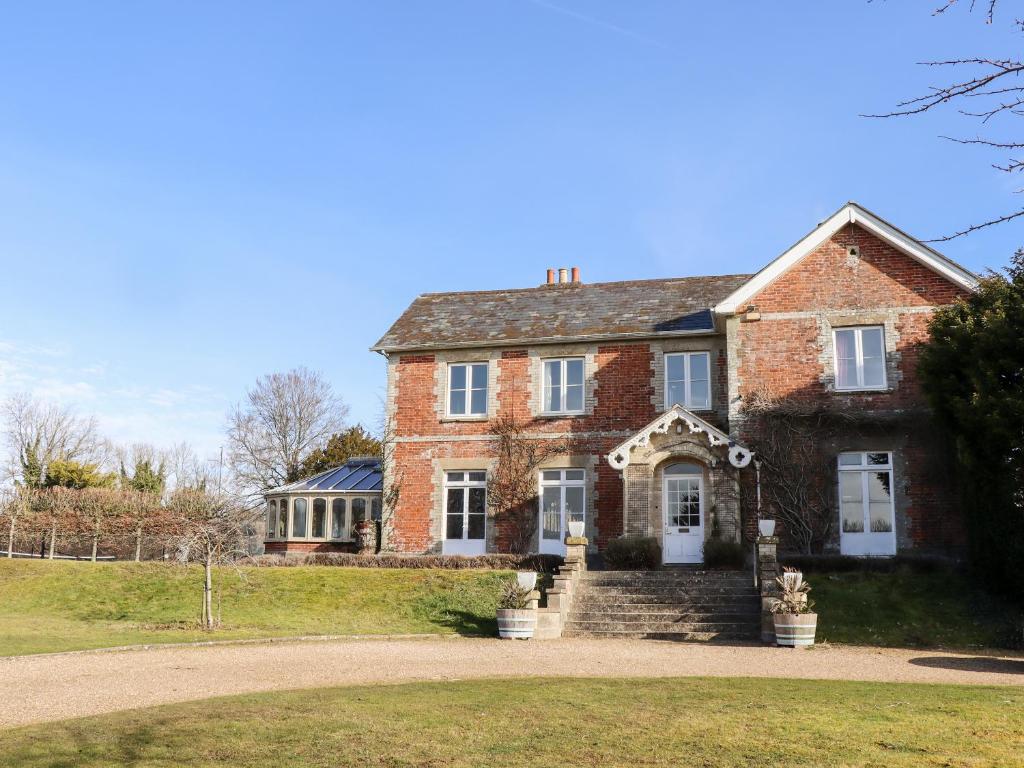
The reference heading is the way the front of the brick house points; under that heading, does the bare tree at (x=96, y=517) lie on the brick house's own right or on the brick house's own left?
on the brick house's own right

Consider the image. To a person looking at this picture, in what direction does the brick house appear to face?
facing the viewer

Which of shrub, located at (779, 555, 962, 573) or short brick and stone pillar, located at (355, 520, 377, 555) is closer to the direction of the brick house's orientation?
the shrub

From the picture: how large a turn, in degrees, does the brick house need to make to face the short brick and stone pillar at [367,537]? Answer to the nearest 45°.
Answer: approximately 90° to its right

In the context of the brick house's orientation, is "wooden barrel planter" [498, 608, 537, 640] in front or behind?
in front

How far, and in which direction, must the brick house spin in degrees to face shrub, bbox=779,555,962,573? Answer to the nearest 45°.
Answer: approximately 45° to its left

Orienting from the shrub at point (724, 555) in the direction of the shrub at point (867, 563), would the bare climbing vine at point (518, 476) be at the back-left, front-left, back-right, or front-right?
back-left

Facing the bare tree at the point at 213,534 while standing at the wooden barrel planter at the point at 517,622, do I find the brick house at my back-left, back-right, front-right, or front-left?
back-right

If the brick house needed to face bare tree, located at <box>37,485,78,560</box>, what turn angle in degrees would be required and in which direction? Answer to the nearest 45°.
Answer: approximately 90° to its right

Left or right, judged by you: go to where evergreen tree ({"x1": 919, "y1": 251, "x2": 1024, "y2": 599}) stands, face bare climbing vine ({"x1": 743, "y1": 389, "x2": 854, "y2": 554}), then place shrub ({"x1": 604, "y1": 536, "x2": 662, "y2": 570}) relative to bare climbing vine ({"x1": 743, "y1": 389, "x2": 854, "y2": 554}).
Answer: left

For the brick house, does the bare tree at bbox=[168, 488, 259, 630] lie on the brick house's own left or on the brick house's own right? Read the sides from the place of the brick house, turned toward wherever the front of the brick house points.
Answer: on the brick house's own right

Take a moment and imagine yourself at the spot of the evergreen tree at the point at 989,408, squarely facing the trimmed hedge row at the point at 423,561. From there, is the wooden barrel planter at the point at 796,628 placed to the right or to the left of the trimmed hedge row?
left

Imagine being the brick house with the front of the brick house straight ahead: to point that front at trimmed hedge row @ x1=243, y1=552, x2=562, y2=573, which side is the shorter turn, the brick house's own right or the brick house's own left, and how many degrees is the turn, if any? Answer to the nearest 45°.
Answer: approximately 90° to the brick house's own right

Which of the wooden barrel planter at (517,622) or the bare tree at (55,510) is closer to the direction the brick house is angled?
the wooden barrel planter
